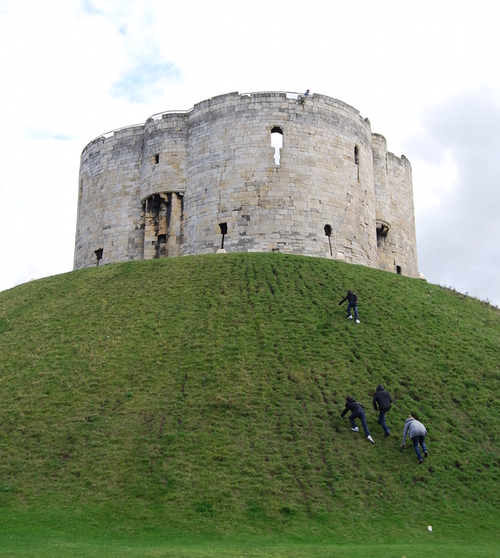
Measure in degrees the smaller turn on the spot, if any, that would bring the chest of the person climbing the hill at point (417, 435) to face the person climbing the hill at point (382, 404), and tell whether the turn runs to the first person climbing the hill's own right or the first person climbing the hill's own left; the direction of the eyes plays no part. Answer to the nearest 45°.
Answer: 0° — they already face them

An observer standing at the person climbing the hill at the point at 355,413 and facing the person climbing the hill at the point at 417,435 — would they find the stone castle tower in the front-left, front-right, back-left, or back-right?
back-left

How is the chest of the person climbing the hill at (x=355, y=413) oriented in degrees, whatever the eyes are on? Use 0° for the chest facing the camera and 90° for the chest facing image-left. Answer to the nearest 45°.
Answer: approximately 135°

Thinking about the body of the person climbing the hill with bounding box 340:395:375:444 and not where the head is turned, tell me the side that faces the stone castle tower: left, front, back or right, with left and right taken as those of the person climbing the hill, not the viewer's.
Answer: front

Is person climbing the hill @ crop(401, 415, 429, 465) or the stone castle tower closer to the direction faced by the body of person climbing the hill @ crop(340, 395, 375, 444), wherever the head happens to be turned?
the stone castle tower

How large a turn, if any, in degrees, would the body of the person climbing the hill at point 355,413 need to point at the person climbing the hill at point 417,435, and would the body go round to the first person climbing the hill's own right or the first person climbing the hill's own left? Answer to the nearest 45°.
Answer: approximately 135° to the first person climbing the hill's own right

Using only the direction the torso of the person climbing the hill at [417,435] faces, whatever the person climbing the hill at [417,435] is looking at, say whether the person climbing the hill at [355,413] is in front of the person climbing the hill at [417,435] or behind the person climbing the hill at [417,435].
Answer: in front

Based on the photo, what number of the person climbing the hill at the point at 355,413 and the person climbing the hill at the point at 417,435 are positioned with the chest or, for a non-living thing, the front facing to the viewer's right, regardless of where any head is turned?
0

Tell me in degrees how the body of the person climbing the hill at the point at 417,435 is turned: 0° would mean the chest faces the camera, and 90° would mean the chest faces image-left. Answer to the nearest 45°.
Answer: approximately 135°

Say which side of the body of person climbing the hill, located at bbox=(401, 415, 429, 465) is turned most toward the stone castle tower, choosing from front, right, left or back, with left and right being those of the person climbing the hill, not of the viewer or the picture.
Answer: front
